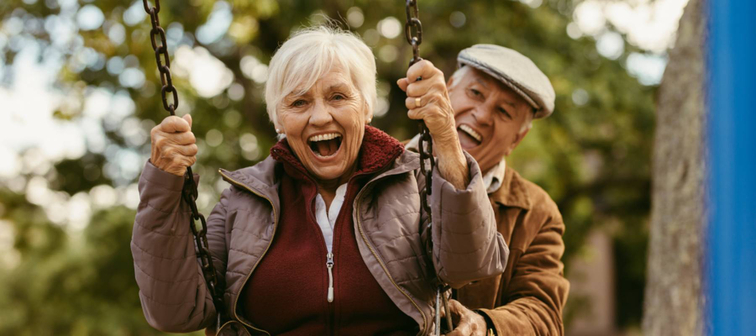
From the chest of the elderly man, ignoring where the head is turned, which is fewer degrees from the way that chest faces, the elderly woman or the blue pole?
the elderly woman

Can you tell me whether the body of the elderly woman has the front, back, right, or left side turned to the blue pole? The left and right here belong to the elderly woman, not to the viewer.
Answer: left

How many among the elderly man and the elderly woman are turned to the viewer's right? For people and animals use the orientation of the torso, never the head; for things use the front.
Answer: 0

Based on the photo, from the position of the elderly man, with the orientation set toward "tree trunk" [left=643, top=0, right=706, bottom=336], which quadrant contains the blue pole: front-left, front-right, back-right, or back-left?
front-right

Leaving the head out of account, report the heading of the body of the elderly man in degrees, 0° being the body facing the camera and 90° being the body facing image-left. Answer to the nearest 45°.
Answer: approximately 45°

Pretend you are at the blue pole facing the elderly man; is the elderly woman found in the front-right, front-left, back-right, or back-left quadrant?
front-left

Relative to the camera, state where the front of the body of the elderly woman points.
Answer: toward the camera

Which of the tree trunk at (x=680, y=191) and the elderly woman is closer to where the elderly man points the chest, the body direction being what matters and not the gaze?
the elderly woman

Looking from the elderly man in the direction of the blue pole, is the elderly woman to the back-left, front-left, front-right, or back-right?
back-right

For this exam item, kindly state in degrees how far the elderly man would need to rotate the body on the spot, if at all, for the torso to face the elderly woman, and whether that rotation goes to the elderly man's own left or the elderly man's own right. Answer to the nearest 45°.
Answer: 0° — they already face them

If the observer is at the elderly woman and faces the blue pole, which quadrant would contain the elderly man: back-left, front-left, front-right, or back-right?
front-left

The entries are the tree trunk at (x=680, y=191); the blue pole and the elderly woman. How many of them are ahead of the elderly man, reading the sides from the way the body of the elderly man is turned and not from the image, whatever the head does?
1
